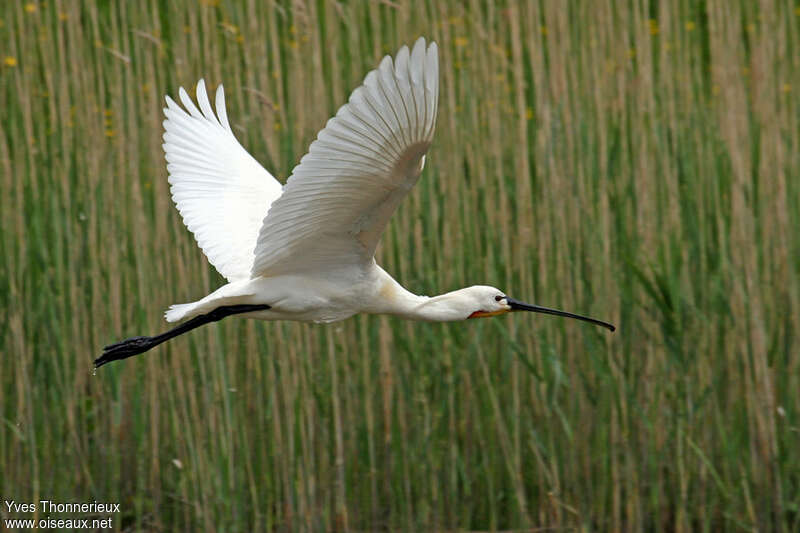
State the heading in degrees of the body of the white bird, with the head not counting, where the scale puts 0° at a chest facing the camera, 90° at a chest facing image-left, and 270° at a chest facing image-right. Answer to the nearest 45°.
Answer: approximately 270°
